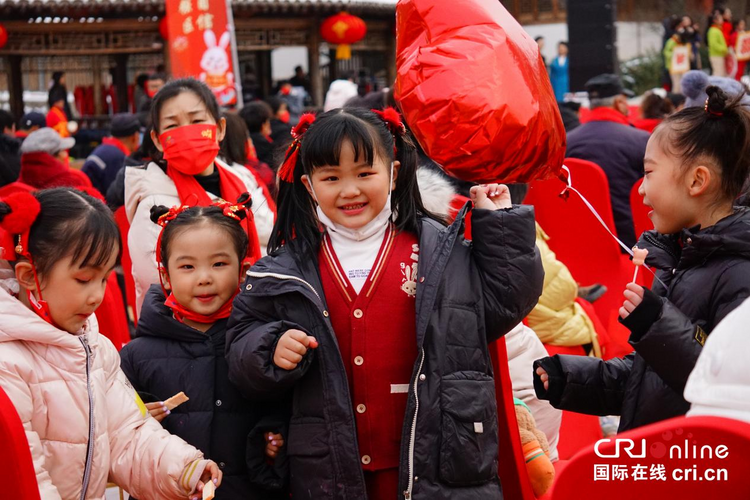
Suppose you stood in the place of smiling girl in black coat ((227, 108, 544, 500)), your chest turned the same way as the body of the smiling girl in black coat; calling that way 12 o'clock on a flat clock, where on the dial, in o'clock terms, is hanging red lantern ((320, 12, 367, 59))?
The hanging red lantern is roughly at 6 o'clock from the smiling girl in black coat.

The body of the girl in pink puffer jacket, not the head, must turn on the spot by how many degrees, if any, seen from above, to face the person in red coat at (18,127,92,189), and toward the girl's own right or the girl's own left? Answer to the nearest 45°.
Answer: approximately 135° to the girl's own left

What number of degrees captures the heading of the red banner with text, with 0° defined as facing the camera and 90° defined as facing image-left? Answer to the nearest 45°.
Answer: approximately 0°

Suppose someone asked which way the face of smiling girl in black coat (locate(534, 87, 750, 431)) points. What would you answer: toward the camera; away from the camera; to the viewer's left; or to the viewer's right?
to the viewer's left

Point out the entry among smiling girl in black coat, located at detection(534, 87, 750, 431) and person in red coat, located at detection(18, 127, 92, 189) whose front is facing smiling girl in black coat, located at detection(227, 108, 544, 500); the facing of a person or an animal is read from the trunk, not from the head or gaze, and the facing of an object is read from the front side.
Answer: smiling girl in black coat, located at detection(534, 87, 750, 431)

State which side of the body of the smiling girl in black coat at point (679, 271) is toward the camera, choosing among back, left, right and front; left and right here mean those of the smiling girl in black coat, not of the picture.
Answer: left

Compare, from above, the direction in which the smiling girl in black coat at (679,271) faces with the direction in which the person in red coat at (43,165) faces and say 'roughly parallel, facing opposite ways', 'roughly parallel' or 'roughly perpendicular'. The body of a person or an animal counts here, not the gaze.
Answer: roughly perpendicular

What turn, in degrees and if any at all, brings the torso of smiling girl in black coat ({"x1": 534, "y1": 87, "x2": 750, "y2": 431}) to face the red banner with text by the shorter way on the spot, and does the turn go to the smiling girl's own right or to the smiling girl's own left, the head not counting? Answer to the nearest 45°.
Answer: approximately 45° to the smiling girl's own right

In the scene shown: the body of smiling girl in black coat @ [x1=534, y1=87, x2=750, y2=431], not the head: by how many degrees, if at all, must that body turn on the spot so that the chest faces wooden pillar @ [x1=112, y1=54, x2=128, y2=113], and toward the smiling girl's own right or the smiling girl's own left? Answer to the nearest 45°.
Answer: approximately 45° to the smiling girl's own right

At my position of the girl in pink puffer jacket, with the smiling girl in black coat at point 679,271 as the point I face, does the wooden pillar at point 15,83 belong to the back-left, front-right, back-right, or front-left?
back-left
